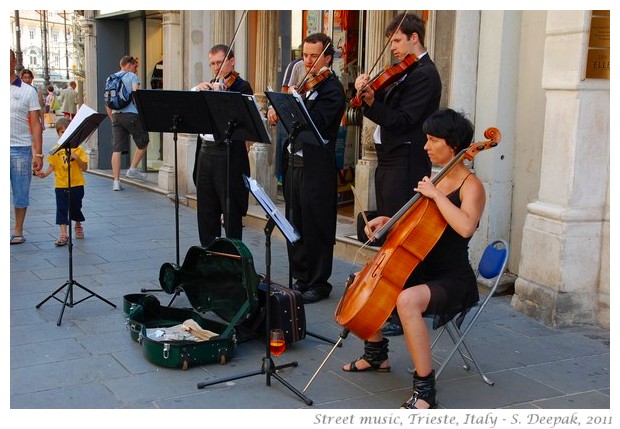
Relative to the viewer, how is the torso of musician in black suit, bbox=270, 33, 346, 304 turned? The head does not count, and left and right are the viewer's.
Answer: facing the viewer and to the left of the viewer

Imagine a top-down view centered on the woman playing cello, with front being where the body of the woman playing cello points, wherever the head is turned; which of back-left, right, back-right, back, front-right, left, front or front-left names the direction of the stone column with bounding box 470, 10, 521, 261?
right

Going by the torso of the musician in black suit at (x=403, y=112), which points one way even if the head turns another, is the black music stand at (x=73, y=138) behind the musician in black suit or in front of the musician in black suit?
in front

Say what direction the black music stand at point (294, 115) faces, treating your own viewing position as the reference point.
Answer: facing away from the viewer and to the right of the viewer

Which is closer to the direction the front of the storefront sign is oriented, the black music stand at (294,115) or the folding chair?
the folding chair

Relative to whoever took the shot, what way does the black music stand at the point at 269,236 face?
facing to the right of the viewer

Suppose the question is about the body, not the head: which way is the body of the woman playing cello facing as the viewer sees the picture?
to the viewer's left

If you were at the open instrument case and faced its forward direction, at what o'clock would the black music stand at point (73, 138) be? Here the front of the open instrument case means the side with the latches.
The black music stand is roughly at 3 o'clock from the open instrument case.

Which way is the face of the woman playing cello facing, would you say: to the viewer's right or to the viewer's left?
to the viewer's left

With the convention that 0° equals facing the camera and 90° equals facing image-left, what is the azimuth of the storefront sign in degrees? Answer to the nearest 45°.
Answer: approximately 0°

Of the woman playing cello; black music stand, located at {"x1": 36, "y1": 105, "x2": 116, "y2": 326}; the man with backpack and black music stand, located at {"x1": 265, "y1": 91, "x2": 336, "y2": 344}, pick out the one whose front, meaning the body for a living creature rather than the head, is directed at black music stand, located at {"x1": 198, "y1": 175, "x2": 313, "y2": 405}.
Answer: the woman playing cello

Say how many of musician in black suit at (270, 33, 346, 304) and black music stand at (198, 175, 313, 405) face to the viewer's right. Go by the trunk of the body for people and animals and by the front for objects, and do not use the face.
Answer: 1

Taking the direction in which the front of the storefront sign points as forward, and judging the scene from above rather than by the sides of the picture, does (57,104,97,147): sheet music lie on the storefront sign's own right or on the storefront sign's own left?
on the storefront sign's own right
